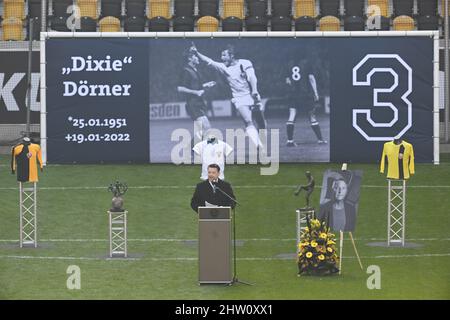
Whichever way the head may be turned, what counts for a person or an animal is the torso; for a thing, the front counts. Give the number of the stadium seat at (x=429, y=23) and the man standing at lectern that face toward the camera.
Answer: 2

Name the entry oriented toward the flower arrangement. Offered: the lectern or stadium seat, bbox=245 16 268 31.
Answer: the stadium seat

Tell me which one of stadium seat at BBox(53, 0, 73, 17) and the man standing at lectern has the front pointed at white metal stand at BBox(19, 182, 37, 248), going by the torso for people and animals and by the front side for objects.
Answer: the stadium seat

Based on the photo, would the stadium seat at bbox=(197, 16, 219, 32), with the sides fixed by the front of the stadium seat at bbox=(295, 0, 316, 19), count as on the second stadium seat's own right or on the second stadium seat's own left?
on the second stadium seat's own right

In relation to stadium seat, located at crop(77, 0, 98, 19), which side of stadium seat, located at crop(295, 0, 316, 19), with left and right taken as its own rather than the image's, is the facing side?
right

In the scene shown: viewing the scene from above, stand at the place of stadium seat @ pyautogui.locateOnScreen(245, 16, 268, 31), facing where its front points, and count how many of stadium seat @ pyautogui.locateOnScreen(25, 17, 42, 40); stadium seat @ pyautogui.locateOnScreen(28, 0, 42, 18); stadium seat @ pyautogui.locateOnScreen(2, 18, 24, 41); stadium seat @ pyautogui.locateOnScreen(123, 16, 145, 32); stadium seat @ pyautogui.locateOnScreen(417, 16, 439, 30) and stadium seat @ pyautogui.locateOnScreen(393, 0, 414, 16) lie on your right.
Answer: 4

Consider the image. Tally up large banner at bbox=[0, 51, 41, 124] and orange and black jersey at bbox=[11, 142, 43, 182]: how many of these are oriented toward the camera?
2

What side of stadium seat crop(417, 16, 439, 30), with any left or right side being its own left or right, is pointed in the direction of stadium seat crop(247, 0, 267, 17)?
right
